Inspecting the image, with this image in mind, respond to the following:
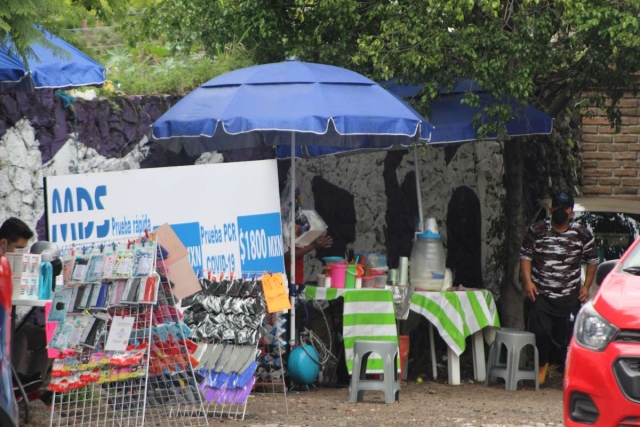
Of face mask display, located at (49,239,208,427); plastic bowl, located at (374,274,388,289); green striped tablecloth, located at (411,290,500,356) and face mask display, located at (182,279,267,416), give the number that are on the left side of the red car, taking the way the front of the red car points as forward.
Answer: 0

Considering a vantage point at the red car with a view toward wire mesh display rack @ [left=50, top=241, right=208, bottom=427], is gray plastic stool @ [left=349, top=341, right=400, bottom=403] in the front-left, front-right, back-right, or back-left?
front-right

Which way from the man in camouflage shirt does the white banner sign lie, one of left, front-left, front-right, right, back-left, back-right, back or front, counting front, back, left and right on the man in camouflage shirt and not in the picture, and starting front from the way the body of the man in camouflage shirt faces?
front-right

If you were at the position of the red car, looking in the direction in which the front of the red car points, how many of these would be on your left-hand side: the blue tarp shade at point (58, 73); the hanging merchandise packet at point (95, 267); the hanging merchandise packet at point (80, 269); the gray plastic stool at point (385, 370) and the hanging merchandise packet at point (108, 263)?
0

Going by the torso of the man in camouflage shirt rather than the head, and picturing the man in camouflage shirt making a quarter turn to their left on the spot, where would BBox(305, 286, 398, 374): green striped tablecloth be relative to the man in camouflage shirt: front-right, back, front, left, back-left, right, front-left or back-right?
back-right

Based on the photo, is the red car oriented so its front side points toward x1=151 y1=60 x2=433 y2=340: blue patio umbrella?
no

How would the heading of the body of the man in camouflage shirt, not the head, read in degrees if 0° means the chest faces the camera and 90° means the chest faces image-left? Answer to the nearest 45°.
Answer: approximately 0°

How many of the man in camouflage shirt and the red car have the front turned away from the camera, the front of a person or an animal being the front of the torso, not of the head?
0

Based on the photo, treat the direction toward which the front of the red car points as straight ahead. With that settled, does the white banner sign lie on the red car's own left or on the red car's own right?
on the red car's own right

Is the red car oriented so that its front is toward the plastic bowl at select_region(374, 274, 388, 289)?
no

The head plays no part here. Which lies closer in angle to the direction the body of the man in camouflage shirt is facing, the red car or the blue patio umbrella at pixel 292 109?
the red car

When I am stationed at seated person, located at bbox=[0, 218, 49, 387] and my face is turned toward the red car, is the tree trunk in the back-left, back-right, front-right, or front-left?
front-left

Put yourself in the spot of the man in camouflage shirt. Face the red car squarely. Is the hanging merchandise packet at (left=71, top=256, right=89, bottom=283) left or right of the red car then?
right

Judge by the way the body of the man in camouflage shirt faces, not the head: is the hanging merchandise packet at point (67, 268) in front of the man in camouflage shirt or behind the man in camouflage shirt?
in front

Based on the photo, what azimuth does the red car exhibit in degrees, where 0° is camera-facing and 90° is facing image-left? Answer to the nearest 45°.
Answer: approximately 45°

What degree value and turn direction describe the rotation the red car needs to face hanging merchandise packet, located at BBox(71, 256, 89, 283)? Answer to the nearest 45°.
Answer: approximately 45° to its right

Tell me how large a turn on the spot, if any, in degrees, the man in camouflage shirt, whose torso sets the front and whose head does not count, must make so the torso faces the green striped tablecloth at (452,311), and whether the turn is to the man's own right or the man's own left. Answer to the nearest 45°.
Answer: approximately 45° to the man's own right

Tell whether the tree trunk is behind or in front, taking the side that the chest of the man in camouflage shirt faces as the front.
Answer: behind
